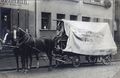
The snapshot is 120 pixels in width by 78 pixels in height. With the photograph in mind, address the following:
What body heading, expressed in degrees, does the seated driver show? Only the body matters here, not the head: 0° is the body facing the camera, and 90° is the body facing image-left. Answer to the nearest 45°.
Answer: approximately 90°

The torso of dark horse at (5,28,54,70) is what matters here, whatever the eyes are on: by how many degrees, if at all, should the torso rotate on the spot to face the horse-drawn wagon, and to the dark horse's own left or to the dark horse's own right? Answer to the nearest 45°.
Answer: approximately 135° to the dark horse's own right

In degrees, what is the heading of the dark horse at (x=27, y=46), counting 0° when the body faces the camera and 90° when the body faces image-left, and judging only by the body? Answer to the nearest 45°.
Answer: approximately 90°

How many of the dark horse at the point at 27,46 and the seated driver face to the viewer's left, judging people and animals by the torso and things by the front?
2

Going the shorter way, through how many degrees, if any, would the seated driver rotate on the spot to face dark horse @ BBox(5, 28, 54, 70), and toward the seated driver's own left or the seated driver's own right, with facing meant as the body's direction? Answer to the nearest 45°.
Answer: approximately 45° to the seated driver's own left
